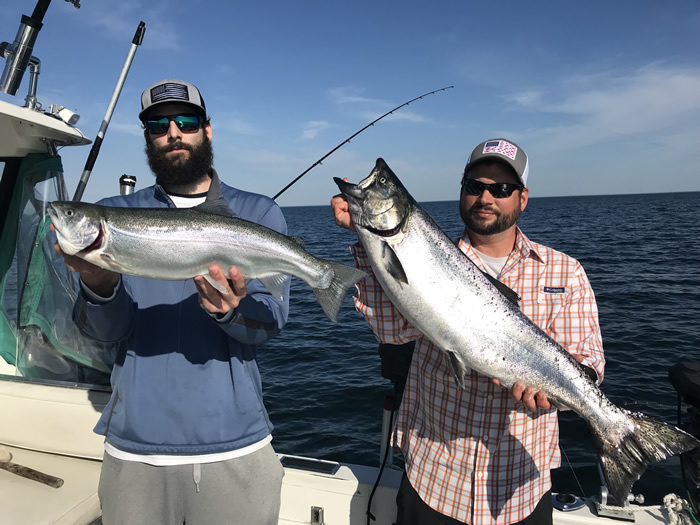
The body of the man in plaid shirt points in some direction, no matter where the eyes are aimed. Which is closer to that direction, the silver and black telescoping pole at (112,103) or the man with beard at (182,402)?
the man with beard

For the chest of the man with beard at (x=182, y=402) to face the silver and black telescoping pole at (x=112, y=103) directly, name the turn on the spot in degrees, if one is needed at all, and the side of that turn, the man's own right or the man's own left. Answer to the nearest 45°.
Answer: approximately 180°

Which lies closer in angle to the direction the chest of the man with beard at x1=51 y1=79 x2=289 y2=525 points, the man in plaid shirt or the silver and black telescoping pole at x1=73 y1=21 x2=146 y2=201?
the man in plaid shirt

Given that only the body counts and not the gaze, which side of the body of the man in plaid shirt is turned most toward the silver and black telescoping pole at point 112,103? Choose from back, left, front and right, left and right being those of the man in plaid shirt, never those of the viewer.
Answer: right

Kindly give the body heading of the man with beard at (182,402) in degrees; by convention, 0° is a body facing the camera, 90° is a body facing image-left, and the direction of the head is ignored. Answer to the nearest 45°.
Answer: approximately 0°

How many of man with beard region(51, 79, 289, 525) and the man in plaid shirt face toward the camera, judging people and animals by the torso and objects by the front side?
2

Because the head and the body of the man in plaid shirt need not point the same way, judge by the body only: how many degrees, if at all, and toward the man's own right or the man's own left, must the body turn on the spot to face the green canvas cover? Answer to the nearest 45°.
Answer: approximately 90° to the man's own right
